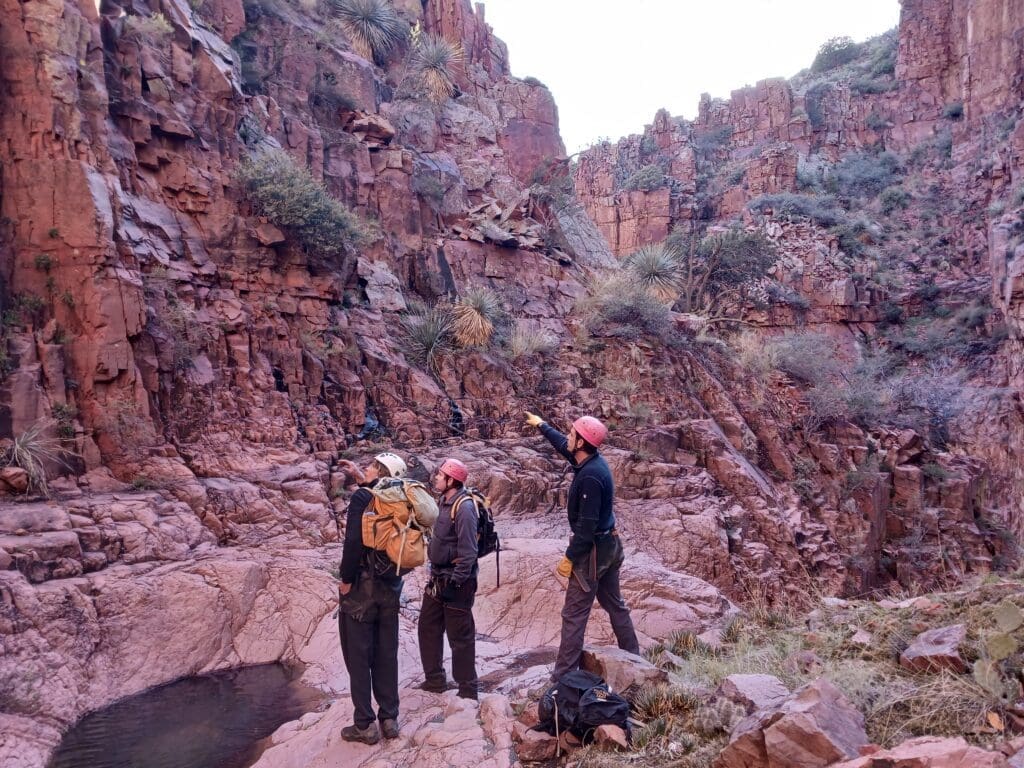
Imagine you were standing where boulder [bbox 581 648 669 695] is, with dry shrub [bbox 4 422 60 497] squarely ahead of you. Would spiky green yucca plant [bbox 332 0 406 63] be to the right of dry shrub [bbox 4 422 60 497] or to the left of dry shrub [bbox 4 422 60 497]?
right

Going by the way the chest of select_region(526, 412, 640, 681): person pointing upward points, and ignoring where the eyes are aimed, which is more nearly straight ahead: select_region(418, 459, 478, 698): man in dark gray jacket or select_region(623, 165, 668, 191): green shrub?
the man in dark gray jacket

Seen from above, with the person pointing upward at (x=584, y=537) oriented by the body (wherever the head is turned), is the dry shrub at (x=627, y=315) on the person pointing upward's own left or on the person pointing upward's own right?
on the person pointing upward's own right

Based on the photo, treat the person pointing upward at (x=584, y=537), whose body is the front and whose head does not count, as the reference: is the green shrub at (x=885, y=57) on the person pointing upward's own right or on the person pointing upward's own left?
on the person pointing upward's own right

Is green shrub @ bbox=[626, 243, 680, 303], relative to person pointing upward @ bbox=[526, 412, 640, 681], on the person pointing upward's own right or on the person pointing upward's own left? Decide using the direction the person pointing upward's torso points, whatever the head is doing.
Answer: on the person pointing upward's own right

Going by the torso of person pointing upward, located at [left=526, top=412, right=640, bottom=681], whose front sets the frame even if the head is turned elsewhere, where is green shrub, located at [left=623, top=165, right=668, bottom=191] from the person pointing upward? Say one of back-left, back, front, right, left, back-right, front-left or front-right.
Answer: right

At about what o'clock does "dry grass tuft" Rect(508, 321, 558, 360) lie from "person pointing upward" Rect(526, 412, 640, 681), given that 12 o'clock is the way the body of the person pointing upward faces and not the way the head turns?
The dry grass tuft is roughly at 3 o'clock from the person pointing upward.

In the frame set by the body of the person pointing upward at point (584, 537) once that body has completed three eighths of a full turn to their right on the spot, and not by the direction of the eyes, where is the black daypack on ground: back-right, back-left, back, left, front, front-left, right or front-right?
back-right

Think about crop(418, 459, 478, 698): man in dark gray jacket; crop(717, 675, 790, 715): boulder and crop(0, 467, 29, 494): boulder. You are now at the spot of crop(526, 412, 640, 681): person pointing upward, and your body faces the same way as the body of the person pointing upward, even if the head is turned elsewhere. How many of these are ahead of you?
2

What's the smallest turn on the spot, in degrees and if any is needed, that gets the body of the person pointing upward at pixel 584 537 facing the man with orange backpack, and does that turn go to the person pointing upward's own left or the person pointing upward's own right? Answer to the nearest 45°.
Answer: approximately 45° to the person pointing upward's own left

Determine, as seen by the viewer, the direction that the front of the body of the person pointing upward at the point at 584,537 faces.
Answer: to the viewer's left

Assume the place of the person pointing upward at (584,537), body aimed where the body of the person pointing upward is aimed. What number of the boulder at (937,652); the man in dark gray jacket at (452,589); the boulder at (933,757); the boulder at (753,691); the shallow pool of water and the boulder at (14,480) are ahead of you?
3

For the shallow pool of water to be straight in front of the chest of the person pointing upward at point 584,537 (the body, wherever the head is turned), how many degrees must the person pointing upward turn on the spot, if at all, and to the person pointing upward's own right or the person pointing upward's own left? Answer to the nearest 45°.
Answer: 0° — they already face it
